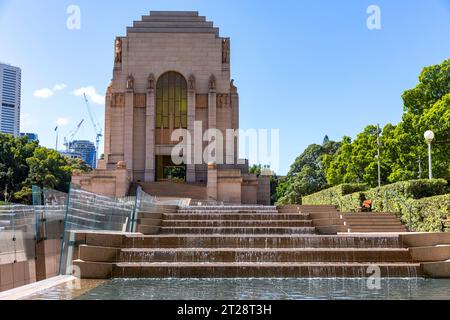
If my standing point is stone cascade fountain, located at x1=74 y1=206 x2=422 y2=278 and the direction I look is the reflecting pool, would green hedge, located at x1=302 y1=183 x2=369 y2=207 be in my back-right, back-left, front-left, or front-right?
back-left

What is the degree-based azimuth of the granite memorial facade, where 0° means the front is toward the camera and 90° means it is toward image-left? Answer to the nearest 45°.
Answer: approximately 0°

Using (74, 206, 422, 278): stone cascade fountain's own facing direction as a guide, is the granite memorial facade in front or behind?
behind

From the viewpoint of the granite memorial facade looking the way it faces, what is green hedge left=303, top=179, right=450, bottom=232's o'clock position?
The green hedge is roughly at 11 o'clock from the granite memorial facade.

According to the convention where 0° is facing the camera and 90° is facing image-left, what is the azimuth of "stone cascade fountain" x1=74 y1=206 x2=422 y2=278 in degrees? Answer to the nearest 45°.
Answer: approximately 0°

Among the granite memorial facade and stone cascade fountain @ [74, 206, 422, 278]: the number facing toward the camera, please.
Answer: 2

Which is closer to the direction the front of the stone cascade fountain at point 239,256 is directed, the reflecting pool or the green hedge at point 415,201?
the reflecting pool

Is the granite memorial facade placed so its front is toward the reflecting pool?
yes
